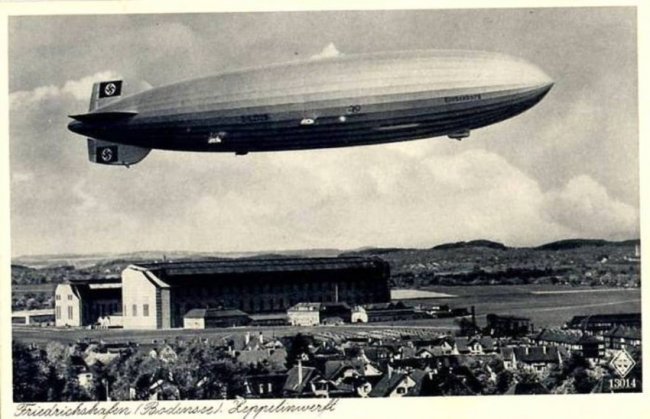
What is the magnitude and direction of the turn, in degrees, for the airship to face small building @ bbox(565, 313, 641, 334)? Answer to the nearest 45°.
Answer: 0° — it already faces it

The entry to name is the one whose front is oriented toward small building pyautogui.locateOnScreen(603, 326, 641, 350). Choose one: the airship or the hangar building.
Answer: the airship

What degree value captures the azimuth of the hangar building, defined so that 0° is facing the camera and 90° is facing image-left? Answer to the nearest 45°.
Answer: approximately 45°

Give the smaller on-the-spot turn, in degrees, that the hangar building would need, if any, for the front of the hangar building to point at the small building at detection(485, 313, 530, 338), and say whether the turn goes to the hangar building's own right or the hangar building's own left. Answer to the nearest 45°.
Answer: approximately 135° to the hangar building's own left

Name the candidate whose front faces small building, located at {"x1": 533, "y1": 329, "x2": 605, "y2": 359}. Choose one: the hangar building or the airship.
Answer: the airship

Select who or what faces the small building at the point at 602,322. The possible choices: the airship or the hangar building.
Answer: the airship

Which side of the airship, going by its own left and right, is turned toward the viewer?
right

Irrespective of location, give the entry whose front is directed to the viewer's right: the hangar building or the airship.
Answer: the airship

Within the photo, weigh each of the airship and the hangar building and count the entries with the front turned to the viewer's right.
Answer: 1
